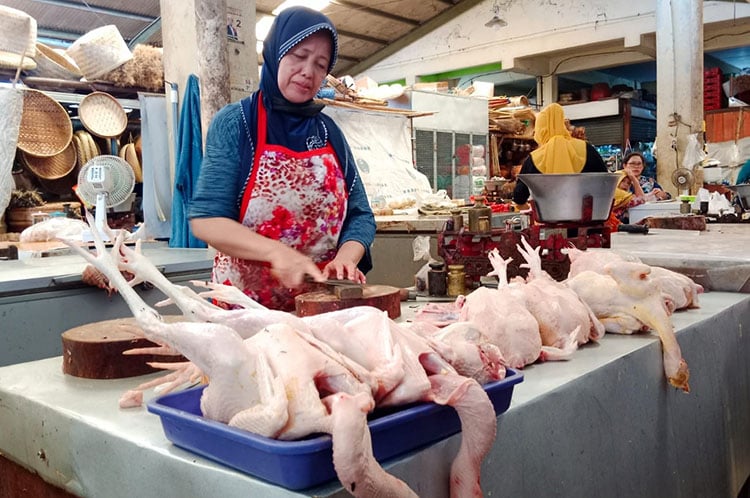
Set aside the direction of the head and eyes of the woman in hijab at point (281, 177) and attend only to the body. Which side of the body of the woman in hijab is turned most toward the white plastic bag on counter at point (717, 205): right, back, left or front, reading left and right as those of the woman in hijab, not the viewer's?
left

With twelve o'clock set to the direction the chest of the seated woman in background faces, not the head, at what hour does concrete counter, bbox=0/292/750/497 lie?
The concrete counter is roughly at 12 o'clock from the seated woman in background.

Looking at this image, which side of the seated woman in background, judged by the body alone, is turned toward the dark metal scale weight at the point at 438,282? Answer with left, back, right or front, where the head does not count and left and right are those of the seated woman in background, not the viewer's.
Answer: front

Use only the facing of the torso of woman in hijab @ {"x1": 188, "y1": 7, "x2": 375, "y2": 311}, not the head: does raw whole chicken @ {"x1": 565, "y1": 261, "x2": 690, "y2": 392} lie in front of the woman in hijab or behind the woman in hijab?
in front

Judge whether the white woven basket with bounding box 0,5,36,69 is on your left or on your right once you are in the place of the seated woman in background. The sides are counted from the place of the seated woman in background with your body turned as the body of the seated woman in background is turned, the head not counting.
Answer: on your right

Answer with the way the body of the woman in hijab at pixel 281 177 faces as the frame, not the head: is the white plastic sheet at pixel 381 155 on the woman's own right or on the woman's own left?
on the woman's own left

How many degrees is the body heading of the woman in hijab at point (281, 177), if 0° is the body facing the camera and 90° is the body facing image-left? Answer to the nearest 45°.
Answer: approximately 315°

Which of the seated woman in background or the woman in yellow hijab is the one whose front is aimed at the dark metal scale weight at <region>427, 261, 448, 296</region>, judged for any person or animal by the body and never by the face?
the seated woman in background
